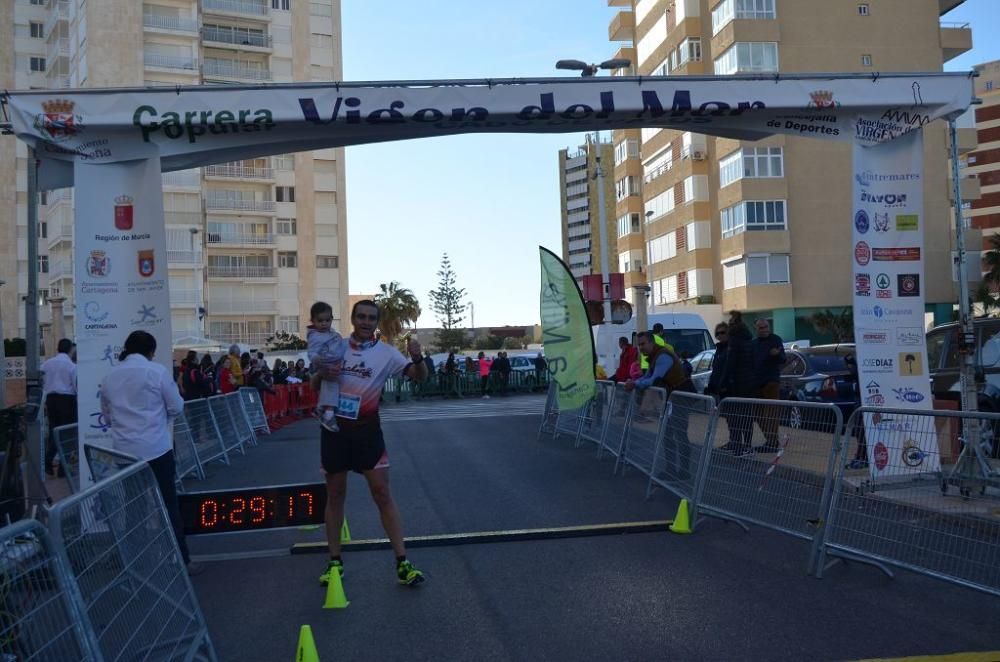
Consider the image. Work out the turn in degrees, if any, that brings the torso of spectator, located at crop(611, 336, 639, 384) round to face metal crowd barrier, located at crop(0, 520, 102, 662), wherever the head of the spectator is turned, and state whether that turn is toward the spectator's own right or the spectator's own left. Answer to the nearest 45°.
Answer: approximately 90° to the spectator's own left

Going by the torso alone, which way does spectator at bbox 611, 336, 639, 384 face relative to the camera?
to the viewer's left

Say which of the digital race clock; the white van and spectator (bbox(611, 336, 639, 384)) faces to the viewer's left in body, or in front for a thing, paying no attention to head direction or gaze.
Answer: the spectator

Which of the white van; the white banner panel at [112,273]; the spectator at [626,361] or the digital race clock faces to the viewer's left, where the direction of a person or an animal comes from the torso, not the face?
the spectator

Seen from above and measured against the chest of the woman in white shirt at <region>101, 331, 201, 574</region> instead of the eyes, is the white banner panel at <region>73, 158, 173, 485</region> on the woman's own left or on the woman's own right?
on the woman's own left

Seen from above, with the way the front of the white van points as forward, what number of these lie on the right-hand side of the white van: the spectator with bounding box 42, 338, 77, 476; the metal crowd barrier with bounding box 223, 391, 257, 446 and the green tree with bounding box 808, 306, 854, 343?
2

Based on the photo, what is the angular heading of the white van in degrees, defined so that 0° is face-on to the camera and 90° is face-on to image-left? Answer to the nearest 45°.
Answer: approximately 315°

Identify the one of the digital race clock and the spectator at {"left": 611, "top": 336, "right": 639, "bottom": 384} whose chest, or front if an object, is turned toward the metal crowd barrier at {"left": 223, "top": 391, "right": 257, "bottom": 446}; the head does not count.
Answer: the spectator

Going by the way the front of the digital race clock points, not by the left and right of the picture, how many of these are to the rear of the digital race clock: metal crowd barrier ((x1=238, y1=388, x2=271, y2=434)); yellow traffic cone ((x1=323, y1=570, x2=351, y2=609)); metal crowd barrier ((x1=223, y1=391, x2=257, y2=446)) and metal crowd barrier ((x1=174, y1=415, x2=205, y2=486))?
3
